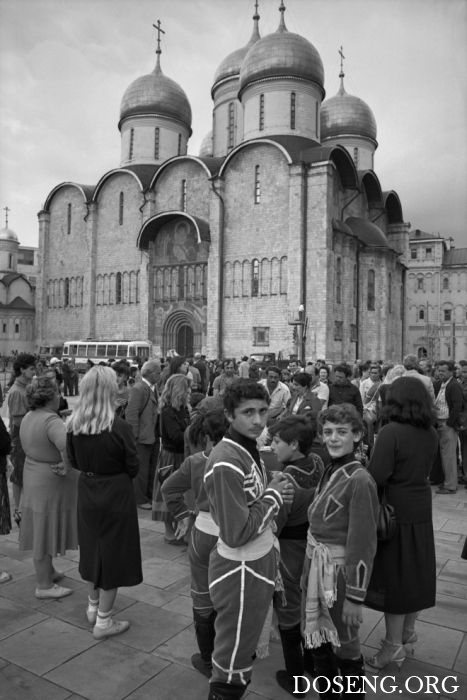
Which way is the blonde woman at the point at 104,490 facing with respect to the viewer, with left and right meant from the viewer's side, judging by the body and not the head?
facing away from the viewer and to the right of the viewer

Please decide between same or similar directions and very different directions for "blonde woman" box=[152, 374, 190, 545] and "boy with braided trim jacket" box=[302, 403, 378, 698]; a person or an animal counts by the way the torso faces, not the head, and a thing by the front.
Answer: very different directions

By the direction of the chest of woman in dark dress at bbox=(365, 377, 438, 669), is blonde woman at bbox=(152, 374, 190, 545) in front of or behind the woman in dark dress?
in front

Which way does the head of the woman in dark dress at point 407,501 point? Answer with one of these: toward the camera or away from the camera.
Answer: away from the camera

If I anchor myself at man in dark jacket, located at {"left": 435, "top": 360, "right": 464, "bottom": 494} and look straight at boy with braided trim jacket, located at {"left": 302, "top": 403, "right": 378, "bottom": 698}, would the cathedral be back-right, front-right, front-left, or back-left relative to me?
back-right

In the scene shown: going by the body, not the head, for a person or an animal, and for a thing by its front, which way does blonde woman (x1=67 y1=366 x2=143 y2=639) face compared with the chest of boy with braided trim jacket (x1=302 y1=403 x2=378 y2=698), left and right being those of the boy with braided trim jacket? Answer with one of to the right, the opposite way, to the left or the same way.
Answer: the opposite way

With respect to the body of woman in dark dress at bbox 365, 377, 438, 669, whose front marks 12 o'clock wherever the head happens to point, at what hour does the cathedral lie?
The cathedral is roughly at 1 o'clock from the woman in dark dress.

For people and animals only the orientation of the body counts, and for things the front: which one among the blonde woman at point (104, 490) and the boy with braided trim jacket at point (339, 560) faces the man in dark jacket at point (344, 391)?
the blonde woman
